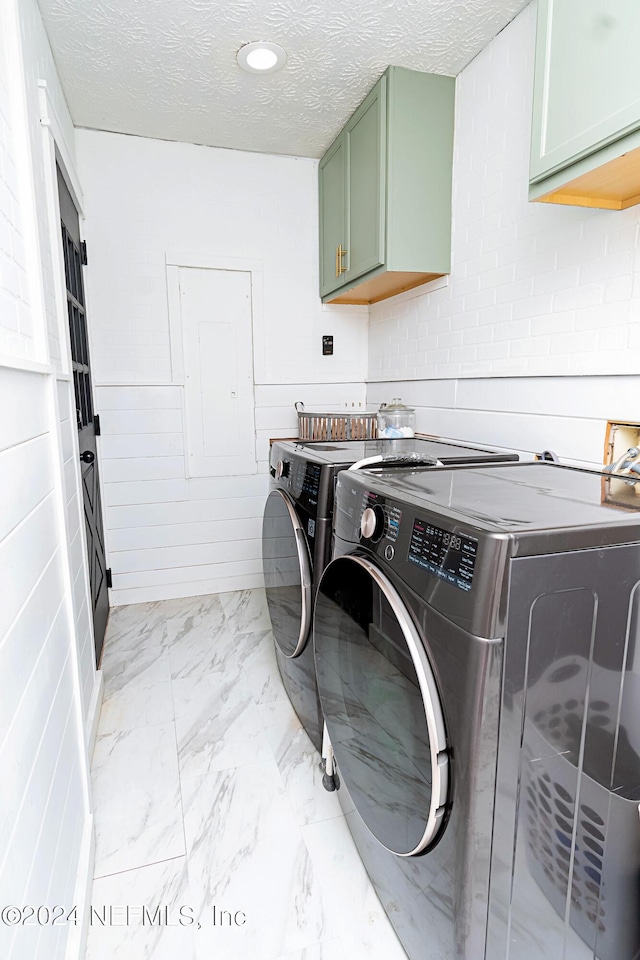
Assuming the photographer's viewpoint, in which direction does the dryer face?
facing to the left of the viewer

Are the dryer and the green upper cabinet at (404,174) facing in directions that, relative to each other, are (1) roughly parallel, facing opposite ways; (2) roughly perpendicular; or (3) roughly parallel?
roughly parallel

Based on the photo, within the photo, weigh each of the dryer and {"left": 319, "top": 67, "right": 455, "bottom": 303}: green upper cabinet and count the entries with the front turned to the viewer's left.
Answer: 2

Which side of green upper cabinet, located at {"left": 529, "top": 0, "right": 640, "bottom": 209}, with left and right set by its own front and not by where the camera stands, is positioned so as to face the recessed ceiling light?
right

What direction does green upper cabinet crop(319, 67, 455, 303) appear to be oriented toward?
to the viewer's left

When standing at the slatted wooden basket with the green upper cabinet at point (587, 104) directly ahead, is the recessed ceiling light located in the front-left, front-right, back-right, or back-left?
front-right

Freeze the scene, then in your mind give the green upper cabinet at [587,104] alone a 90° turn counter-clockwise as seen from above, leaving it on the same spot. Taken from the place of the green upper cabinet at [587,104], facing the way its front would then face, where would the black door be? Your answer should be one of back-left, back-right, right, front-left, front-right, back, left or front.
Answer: back-right

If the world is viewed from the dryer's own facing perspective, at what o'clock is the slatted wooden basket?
The slatted wooden basket is roughly at 3 o'clock from the dryer.
